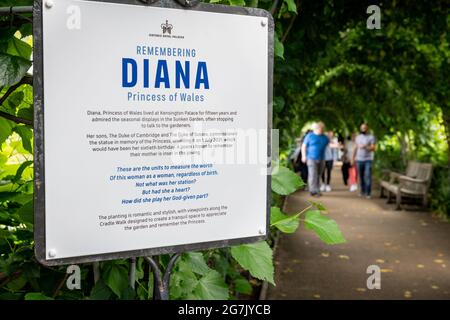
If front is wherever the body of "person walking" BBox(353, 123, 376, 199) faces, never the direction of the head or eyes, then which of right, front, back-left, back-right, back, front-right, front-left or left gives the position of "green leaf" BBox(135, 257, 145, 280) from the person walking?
front

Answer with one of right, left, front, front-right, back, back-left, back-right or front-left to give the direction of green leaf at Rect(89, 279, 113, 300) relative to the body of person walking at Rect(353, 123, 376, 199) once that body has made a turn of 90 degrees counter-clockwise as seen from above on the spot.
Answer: right

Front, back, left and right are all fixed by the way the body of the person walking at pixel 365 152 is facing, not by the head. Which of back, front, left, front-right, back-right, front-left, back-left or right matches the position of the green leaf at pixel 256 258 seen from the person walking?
front

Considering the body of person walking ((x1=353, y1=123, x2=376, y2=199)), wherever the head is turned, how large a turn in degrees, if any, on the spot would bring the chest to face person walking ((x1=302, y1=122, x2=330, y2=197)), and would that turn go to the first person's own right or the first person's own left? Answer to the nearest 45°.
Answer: approximately 90° to the first person's own right

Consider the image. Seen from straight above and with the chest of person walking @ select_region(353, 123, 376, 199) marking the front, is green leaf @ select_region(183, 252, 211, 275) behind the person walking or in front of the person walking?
in front

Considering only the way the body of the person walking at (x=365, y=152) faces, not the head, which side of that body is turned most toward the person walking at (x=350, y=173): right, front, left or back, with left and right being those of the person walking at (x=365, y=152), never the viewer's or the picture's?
back

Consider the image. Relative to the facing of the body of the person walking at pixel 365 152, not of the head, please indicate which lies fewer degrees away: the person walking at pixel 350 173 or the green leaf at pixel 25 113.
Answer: the green leaf

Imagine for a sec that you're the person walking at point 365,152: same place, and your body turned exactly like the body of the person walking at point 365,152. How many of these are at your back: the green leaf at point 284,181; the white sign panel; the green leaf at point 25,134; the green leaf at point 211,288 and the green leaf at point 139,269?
0

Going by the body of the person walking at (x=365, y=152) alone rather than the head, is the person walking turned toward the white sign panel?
yes

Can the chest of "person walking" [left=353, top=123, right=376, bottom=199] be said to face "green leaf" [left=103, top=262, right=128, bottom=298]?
yes

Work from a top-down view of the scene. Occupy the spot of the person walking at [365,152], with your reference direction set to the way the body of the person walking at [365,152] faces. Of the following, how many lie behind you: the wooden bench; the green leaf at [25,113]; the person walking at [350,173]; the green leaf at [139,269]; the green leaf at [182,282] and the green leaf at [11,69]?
1

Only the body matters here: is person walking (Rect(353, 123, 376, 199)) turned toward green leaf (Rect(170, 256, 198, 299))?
yes

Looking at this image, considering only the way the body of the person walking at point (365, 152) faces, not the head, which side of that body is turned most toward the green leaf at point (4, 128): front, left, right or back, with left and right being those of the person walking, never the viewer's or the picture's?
front

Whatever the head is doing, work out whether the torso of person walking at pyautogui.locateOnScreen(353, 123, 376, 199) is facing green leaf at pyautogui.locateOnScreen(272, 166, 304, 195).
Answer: yes

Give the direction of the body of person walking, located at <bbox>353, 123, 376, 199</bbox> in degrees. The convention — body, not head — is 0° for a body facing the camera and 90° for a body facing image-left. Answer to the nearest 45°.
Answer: approximately 0°

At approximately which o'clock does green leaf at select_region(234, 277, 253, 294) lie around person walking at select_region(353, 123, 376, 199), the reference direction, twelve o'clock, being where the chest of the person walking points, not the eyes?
The green leaf is roughly at 12 o'clock from the person walking.

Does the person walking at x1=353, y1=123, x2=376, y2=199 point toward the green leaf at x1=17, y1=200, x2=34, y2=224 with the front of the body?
yes
